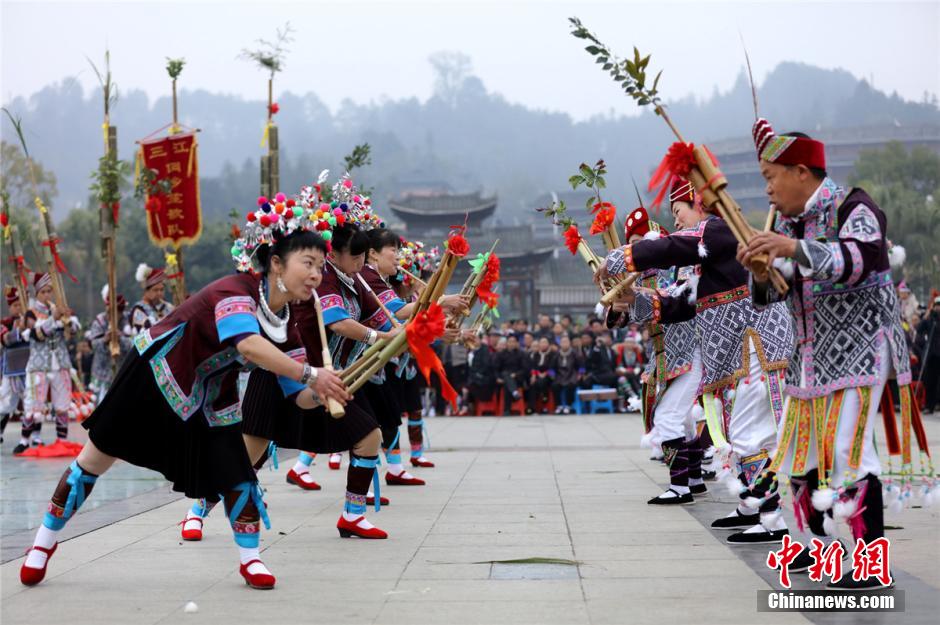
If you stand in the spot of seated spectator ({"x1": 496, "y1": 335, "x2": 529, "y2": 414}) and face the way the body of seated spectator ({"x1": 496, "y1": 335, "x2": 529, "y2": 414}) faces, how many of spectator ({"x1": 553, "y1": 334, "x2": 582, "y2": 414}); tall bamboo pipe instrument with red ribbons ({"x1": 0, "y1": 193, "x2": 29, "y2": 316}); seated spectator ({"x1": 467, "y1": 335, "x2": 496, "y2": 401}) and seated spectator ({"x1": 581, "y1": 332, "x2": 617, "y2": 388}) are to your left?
2

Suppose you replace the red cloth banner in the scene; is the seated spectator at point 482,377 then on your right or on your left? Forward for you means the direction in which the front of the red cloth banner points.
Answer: on your left

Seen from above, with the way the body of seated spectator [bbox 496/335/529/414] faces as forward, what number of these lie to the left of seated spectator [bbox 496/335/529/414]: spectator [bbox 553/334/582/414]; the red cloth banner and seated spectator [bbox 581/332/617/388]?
2

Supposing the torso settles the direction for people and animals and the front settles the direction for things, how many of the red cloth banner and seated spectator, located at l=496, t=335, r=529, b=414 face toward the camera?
2

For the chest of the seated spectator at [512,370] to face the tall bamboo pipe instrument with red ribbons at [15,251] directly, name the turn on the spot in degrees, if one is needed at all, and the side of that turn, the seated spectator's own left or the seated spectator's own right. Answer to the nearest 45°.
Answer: approximately 45° to the seated spectator's own right

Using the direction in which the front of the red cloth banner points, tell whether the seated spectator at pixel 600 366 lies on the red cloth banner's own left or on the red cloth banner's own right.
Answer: on the red cloth banner's own left

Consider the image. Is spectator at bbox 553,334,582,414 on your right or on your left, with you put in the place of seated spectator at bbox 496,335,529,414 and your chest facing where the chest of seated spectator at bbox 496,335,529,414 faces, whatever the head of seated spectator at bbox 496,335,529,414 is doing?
on your left

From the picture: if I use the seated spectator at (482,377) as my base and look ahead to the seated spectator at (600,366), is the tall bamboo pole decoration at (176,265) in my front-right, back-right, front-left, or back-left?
back-right

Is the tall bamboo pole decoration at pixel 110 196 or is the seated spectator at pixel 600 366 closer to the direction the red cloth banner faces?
the tall bamboo pole decoration

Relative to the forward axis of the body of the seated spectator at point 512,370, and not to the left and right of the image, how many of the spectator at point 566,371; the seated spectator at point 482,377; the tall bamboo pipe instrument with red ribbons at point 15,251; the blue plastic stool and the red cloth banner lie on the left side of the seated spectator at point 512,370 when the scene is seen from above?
2
